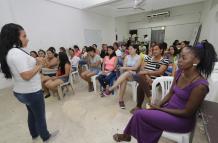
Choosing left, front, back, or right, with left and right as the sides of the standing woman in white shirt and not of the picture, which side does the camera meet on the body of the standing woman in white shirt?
right

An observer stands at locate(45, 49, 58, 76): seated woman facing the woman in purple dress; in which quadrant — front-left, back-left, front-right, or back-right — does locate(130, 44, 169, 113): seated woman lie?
front-left

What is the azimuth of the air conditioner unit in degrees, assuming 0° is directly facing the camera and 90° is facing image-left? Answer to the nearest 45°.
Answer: approximately 45°

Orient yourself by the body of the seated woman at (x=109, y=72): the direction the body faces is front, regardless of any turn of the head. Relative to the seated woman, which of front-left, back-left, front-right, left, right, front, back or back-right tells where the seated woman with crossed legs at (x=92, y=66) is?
right

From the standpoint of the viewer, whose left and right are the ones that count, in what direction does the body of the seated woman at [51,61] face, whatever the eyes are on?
facing the viewer and to the left of the viewer

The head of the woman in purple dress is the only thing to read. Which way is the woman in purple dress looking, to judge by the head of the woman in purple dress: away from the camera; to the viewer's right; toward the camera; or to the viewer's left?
to the viewer's left

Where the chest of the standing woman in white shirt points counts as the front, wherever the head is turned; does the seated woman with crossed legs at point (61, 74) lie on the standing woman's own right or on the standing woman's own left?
on the standing woman's own left

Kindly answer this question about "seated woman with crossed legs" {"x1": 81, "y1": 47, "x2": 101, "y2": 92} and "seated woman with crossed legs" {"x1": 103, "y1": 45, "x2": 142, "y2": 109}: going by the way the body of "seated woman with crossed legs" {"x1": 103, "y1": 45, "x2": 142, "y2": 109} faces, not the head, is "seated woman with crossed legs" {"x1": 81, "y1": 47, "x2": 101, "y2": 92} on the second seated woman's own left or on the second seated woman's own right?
on the second seated woman's own right

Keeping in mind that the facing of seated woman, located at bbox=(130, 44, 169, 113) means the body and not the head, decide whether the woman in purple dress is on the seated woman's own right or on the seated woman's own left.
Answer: on the seated woman's own left

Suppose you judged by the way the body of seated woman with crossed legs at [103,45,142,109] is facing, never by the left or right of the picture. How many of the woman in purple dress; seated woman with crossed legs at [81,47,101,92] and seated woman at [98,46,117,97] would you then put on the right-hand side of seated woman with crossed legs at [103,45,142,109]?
2

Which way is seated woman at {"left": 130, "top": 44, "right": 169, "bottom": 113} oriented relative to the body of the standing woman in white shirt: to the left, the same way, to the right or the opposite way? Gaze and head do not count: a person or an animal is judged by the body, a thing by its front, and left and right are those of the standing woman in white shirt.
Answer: the opposite way

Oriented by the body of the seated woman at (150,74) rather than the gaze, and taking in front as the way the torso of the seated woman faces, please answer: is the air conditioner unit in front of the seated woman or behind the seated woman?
behind

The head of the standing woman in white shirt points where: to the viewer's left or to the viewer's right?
to the viewer's right
